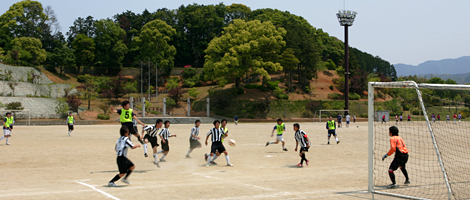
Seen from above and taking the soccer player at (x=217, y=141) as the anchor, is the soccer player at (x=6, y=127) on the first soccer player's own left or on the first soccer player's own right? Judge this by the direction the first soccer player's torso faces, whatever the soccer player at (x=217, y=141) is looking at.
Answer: on the first soccer player's own right

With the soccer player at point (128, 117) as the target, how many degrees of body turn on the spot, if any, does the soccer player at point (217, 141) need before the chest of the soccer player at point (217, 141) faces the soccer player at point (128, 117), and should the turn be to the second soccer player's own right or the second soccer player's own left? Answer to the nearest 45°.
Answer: approximately 90° to the second soccer player's own right
